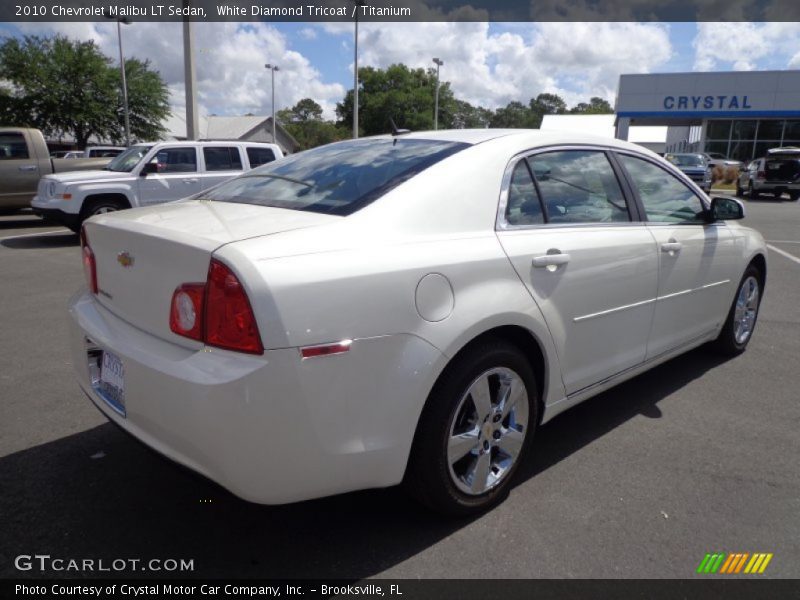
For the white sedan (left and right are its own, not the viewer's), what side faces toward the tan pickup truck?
left

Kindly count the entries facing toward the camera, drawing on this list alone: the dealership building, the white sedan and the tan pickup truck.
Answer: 1

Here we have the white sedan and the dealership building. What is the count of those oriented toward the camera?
1

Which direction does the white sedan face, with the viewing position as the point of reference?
facing away from the viewer and to the right of the viewer

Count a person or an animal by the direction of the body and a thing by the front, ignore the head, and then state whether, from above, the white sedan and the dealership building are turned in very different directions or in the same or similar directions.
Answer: very different directions

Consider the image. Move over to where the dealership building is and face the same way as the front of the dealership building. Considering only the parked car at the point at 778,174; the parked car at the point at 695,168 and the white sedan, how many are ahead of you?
3

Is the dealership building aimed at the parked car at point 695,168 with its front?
yes

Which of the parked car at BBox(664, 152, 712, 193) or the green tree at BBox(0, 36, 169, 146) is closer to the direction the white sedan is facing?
the parked car

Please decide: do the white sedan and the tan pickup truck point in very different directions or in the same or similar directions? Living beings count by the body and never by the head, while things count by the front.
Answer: very different directions

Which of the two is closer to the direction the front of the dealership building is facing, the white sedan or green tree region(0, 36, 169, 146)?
the white sedan

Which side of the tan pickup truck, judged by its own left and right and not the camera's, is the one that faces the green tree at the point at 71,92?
right
